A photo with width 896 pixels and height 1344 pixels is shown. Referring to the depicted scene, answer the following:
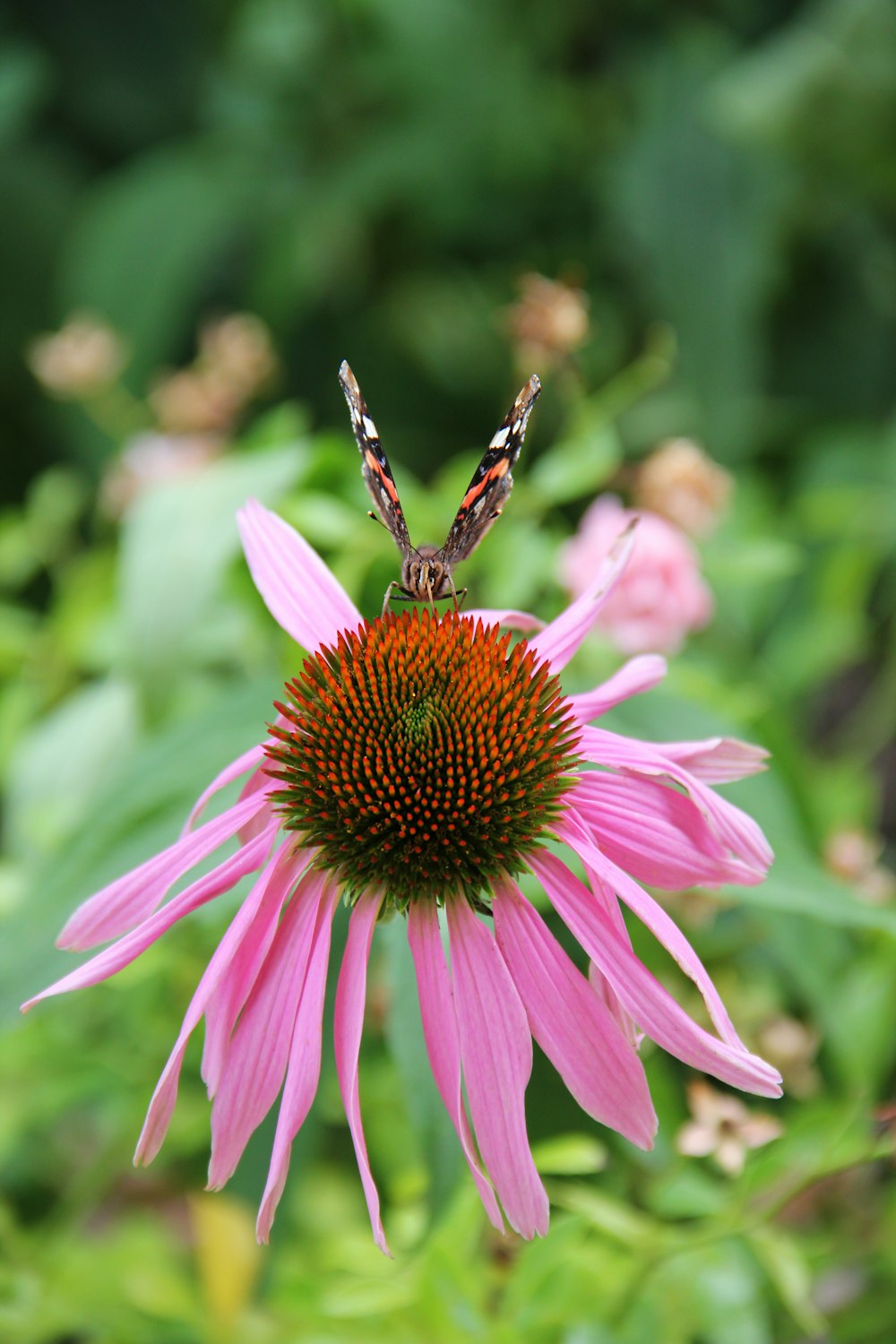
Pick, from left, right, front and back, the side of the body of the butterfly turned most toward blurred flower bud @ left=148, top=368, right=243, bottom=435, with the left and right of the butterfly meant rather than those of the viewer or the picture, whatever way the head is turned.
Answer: back

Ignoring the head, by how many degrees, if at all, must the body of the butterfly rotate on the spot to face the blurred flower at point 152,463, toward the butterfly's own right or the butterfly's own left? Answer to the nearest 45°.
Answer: approximately 135° to the butterfly's own right
